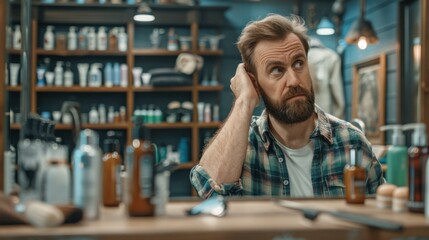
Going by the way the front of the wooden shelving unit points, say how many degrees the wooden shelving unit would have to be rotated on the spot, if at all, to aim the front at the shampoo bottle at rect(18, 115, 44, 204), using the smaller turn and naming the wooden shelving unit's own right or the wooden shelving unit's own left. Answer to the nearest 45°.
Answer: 0° — it already faces it

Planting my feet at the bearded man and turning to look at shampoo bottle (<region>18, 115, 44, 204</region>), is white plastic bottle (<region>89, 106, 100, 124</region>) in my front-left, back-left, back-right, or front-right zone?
back-right

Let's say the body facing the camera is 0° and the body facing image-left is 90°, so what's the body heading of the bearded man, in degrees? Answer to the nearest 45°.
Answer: approximately 0°

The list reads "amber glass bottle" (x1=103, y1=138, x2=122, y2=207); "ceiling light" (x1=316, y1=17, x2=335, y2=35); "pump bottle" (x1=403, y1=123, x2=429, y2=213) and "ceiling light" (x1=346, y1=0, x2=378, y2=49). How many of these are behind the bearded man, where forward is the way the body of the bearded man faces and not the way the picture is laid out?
2

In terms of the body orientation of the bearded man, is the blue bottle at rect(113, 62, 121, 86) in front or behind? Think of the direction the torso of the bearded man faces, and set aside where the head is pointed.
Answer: behind

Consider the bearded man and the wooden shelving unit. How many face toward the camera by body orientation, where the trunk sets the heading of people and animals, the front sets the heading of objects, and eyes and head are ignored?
2

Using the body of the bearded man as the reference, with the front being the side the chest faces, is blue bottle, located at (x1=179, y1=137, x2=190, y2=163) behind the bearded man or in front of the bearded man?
behind

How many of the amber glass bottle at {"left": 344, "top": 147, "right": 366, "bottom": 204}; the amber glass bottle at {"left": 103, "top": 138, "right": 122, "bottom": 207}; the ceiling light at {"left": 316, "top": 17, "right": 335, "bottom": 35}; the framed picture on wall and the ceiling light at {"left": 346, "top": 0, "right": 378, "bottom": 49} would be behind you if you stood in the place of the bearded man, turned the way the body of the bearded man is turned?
3

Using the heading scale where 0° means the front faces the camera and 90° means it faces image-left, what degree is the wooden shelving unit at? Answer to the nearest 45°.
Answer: approximately 0°

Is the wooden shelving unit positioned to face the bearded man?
yes
